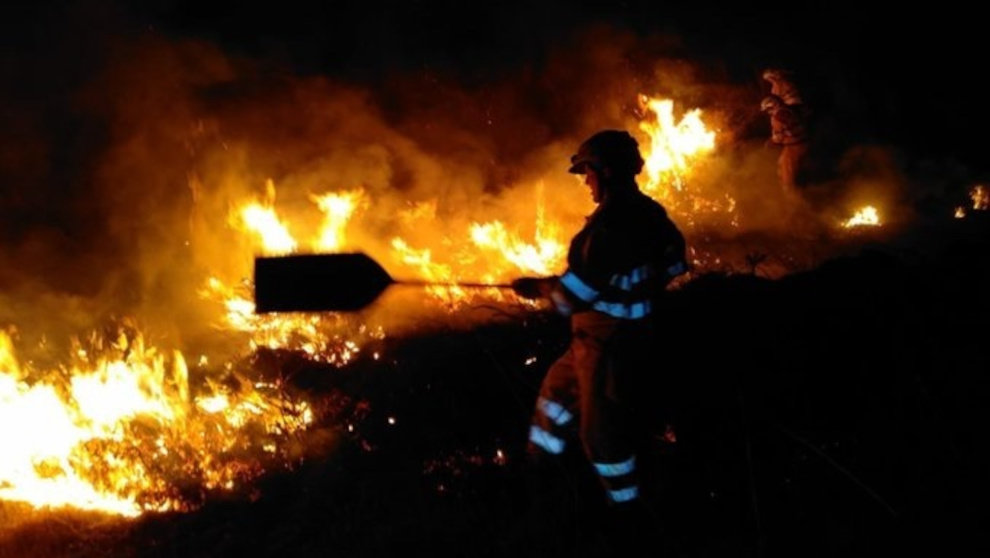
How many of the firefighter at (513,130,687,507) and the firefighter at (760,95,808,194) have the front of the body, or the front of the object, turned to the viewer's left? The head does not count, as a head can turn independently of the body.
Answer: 2

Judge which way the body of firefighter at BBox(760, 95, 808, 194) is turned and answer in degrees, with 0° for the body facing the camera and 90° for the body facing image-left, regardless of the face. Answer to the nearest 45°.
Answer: approximately 90°

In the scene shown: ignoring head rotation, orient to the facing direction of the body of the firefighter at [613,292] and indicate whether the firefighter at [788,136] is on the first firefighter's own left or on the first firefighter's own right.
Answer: on the first firefighter's own right

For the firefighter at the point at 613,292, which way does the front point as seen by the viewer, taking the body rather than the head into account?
to the viewer's left

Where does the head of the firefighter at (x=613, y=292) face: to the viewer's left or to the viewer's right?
to the viewer's left

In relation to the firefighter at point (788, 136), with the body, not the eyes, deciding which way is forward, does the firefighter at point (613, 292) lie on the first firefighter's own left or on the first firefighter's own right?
on the first firefighter's own left
